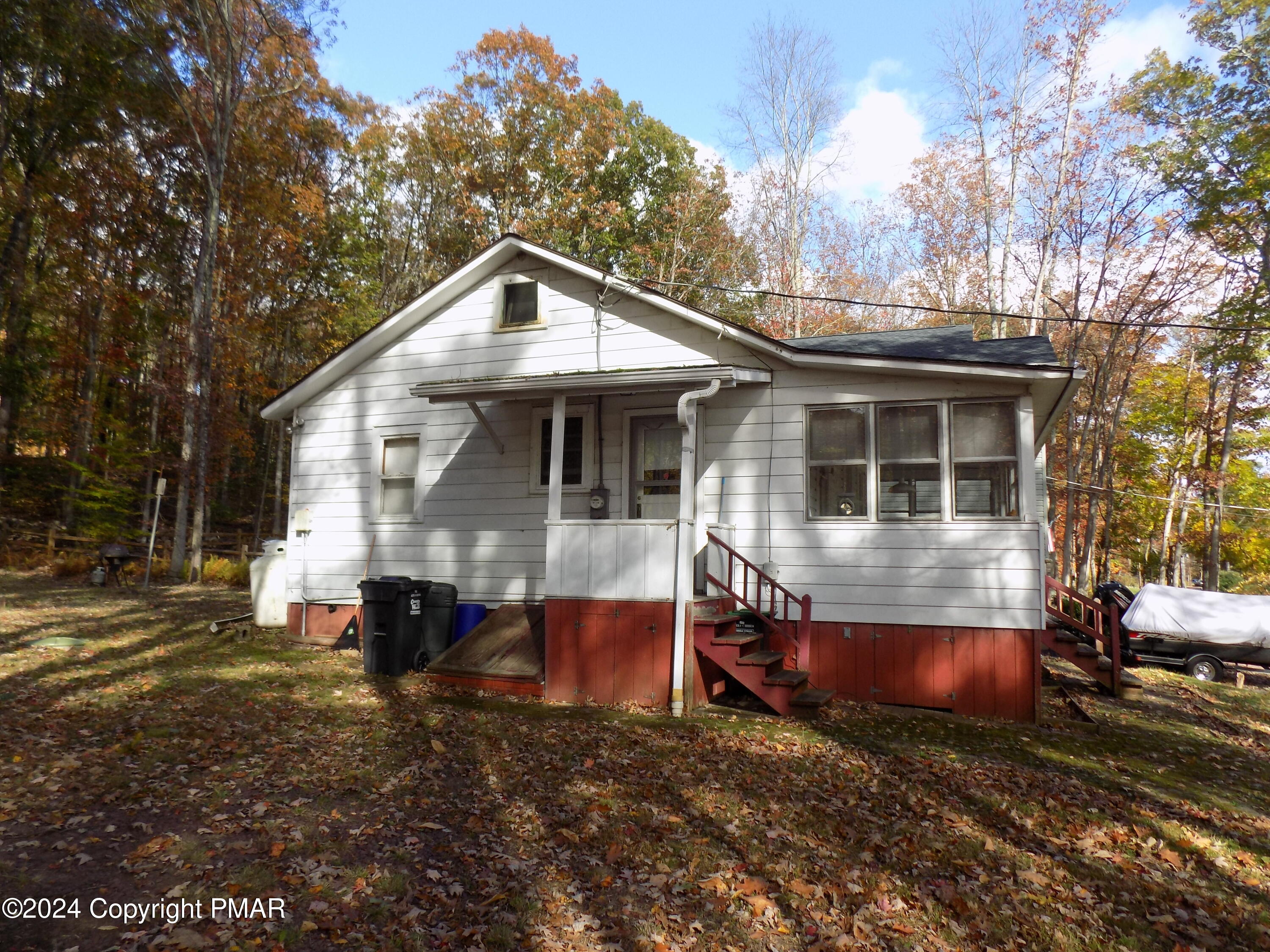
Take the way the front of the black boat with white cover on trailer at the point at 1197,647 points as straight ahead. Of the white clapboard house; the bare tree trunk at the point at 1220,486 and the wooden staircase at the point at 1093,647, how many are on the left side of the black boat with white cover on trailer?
1

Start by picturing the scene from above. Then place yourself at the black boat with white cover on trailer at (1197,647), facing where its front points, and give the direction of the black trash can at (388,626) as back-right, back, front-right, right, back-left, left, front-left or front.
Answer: back-right

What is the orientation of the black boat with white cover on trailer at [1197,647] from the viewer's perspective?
to the viewer's right

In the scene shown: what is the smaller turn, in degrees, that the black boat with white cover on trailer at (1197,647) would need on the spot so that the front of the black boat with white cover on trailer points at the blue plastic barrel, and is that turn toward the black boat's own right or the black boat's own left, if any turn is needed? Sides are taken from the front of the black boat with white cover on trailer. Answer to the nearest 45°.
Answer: approximately 135° to the black boat's own right

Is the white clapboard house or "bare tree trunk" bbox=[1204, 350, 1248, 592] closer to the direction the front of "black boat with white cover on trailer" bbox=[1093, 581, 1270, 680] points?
the bare tree trunk

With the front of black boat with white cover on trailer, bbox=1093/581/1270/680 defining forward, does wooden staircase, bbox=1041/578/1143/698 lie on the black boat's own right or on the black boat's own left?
on the black boat's own right

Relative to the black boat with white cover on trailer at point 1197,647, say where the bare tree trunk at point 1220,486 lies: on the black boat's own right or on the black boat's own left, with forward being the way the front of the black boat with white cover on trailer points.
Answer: on the black boat's own left

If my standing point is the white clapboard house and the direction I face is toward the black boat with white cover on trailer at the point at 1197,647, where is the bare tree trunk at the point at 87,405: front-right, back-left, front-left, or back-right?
back-left

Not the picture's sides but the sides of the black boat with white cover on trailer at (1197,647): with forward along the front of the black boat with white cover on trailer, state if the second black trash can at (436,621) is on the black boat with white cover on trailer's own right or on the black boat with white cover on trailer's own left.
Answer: on the black boat with white cover on trailer's own right

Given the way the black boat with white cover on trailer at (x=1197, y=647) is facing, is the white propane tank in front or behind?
behind

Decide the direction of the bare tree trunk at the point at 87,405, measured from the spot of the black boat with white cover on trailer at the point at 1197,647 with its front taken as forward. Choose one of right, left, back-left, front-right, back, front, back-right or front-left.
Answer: back
